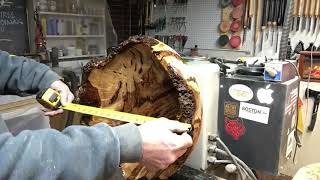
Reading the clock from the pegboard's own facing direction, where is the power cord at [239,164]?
The power cord is roughly at 12 o'clock from the pegboard.

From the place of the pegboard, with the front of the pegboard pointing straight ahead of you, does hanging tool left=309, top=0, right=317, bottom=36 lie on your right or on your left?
on your left

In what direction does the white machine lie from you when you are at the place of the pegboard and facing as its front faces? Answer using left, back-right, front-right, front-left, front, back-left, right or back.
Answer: front

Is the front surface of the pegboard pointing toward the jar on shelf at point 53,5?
no

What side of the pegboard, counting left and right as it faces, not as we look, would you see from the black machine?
front

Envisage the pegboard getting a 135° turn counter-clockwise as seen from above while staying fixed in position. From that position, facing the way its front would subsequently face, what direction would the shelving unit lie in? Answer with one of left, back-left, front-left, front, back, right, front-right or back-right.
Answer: back-left

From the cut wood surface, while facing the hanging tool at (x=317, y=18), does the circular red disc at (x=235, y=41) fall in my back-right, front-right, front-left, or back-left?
front-left

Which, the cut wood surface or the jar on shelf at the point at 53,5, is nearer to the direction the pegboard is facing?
the cut wood surface

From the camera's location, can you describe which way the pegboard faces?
facing the viewer

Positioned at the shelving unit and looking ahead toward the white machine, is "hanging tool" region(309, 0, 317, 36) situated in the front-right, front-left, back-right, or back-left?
front-left

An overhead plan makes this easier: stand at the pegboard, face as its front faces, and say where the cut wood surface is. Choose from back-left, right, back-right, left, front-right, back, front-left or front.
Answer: front

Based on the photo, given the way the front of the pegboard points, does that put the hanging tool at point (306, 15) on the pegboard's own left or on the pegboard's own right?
on the pegboard's own left
